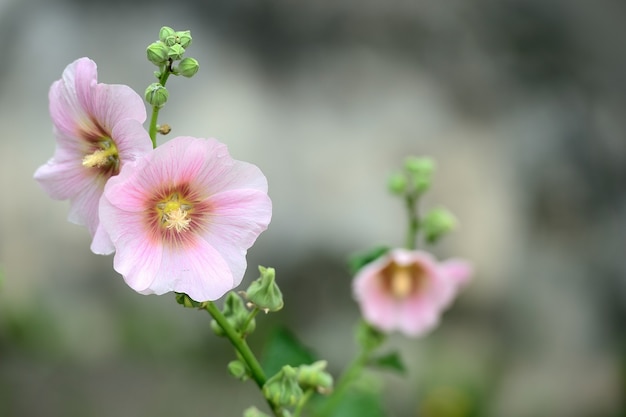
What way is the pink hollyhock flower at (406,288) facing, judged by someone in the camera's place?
facing the viewer

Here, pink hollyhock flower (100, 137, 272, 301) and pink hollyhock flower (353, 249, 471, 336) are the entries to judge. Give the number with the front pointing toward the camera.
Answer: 2

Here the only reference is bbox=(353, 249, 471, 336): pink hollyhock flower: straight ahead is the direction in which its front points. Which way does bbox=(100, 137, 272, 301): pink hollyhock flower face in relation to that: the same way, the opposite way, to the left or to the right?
the same way

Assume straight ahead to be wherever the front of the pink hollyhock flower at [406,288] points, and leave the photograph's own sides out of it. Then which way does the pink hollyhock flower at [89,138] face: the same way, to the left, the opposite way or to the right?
the same way

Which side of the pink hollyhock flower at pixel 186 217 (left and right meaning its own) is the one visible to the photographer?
front
